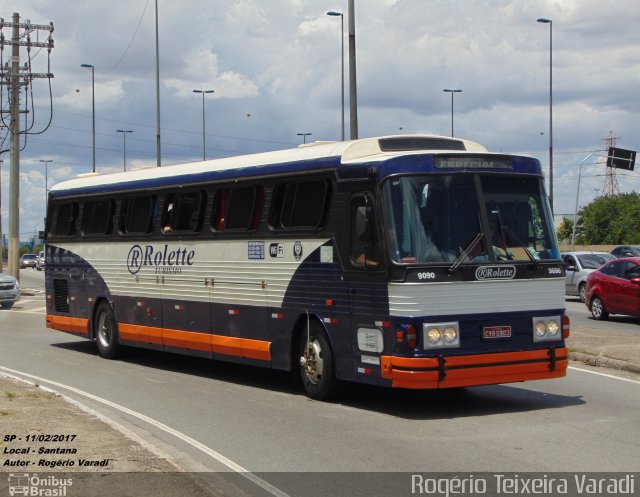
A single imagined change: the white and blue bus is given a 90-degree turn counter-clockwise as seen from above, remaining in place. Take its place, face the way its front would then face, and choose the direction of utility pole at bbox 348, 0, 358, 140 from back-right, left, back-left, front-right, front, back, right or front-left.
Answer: front-left

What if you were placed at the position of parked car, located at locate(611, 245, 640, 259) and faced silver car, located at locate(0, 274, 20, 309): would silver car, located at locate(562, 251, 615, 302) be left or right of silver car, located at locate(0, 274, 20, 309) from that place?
left

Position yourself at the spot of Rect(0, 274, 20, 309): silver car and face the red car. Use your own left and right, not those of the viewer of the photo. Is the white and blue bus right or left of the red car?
right

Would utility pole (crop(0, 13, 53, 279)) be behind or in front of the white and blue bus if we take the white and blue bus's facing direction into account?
behind

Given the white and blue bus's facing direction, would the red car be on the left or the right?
on its left

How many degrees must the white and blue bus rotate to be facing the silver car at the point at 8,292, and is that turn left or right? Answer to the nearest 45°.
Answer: approximately 180°

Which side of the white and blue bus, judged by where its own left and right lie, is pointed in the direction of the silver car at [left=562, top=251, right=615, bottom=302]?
left
